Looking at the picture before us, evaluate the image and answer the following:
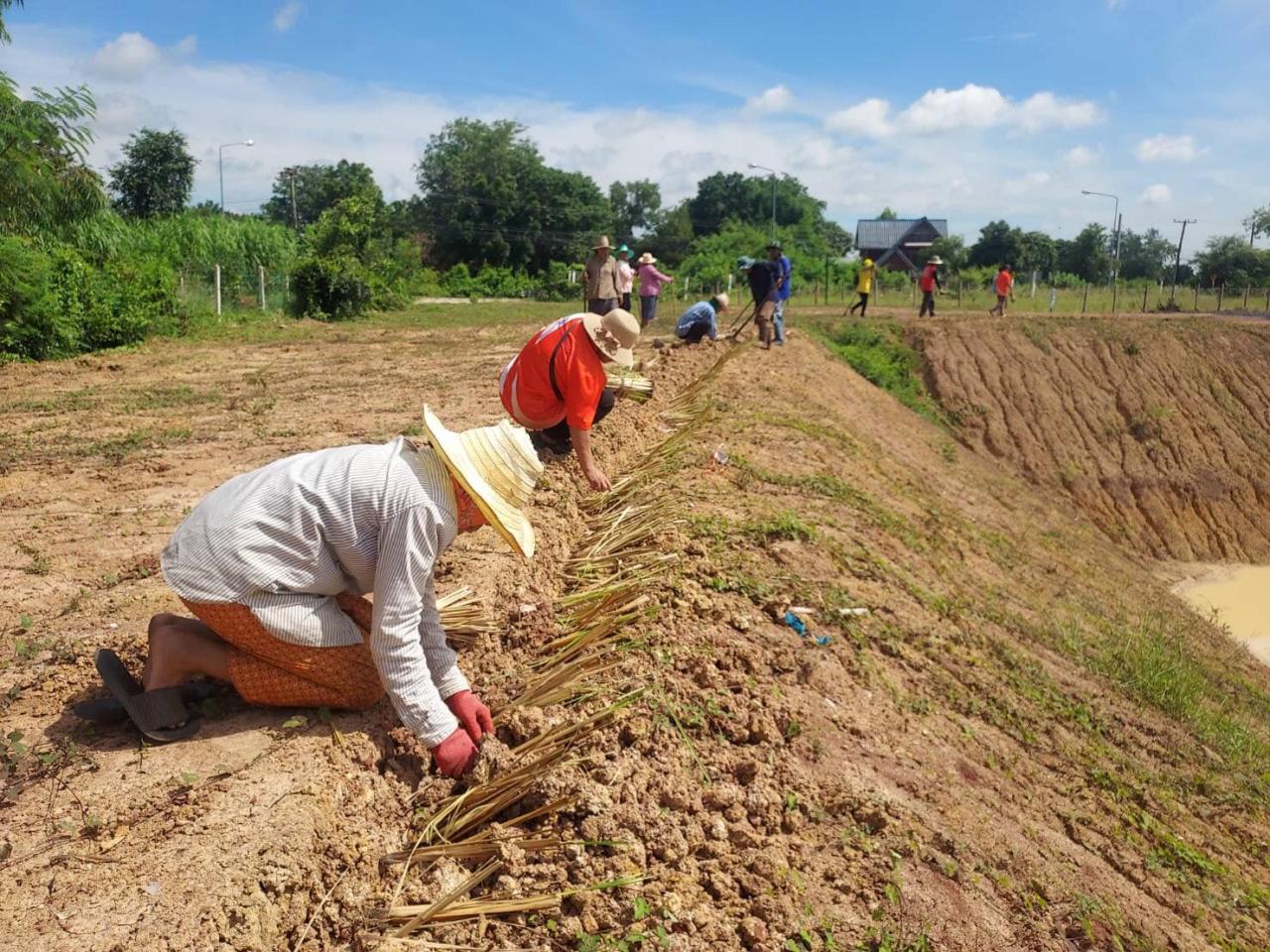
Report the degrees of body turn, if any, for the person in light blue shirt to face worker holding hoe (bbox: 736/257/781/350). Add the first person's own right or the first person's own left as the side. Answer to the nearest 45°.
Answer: approximately 45° to the first person's own left

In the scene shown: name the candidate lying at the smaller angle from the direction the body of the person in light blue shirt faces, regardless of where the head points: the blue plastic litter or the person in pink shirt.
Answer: the blue plastic litter

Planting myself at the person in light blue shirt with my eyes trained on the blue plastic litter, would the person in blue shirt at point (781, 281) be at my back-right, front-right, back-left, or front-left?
back-left

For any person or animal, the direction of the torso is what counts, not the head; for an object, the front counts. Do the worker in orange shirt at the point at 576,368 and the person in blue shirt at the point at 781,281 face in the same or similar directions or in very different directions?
very different directions

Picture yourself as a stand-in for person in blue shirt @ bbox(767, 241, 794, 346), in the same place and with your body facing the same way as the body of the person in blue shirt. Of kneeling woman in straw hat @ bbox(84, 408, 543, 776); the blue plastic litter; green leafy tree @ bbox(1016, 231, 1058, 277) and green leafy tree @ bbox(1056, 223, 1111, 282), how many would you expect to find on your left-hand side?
2

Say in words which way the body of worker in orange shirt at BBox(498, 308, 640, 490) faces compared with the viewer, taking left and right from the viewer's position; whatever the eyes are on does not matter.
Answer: facing to the right of the viewer

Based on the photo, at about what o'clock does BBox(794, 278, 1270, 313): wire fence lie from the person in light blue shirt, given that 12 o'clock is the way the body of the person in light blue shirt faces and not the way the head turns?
The wire fence is roughly at 10 o'clock from the person in light blue shirt.

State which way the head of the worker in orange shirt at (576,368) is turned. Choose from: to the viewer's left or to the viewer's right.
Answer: to the viewer's right

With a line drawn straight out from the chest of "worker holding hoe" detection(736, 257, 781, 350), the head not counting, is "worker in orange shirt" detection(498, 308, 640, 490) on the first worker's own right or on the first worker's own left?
on the first worker's own left

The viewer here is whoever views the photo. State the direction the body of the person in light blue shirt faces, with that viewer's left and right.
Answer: facing to the right of the viewer
